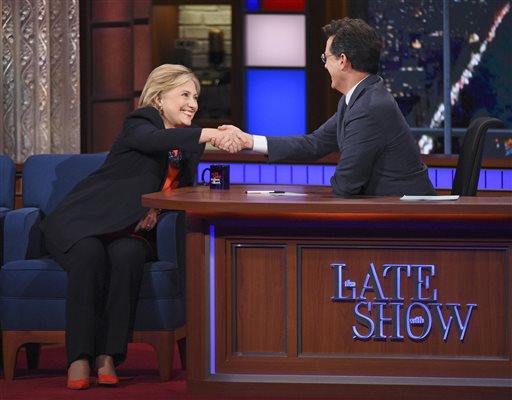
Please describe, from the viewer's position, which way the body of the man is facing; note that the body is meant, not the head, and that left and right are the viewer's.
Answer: facing to the left of the viewer

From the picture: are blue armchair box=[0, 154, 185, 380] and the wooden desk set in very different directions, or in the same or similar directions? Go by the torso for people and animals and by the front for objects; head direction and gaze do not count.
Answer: same or similar directions

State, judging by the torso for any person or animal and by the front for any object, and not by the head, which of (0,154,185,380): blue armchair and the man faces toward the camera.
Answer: the blue armchair

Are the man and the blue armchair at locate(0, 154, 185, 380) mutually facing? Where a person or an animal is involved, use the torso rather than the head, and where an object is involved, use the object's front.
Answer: no

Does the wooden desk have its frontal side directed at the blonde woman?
no

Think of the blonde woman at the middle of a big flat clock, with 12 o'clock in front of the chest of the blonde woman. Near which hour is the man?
The man is roughly at 11 o'clock from the blonde woman.

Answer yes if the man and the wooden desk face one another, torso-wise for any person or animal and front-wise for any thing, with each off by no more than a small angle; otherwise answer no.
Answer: no

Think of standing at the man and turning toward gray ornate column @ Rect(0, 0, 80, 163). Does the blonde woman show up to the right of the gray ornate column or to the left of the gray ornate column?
left

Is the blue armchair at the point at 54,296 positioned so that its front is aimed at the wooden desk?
no

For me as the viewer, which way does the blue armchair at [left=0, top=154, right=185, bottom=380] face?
facing the viewer

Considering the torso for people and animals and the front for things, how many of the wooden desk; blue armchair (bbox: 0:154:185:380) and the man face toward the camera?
2

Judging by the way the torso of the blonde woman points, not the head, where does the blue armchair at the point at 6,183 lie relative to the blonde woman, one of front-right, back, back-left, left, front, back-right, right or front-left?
back

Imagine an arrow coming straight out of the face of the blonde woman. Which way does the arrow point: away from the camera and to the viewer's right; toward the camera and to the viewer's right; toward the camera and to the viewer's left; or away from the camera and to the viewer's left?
toward the camera and to the viewer's right

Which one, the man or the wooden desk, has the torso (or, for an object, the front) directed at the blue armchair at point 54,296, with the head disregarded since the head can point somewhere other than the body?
the man

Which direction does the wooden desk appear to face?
toward the camera

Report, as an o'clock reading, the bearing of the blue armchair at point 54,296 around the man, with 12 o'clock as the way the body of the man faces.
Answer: The blue armchair is roughly at 12 o'clock from the man.

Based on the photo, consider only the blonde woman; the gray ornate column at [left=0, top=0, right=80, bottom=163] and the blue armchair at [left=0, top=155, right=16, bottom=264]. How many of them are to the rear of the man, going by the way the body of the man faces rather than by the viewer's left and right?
0

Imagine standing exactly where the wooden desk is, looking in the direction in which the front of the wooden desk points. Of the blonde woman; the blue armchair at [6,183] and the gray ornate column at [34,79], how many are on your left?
0

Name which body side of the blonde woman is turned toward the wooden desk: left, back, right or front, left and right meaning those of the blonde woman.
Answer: front

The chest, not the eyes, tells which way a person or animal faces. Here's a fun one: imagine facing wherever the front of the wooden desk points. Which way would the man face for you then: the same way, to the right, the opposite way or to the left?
to the right

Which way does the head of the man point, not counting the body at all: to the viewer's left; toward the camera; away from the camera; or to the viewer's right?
to the viewer's left
